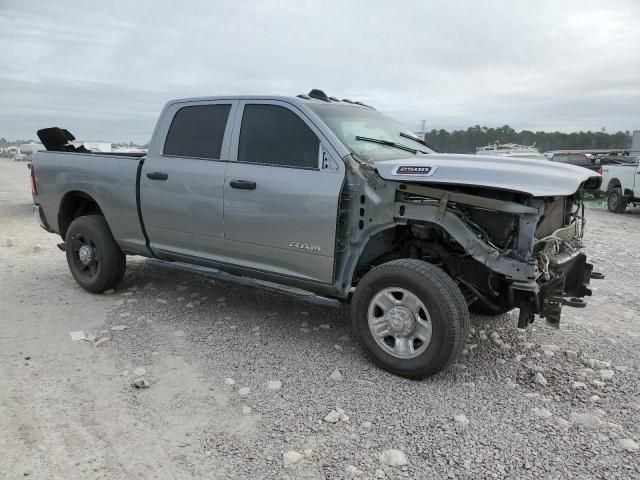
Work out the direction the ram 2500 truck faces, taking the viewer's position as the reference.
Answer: facing the viewer and to the right of the viewer

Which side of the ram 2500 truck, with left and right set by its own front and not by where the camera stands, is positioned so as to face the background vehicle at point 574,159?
left

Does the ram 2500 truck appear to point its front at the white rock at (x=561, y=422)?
yes

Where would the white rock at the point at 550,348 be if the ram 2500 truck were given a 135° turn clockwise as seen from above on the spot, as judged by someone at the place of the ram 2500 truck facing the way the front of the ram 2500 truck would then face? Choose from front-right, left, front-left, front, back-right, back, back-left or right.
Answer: back

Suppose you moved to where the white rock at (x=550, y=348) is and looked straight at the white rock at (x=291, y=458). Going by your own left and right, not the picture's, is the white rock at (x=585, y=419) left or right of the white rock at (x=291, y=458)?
left

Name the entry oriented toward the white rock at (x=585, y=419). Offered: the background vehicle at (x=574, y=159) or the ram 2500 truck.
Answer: the ram 2500 truck

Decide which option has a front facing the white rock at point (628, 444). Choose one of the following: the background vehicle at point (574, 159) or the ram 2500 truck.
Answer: the ram 2500 truck
